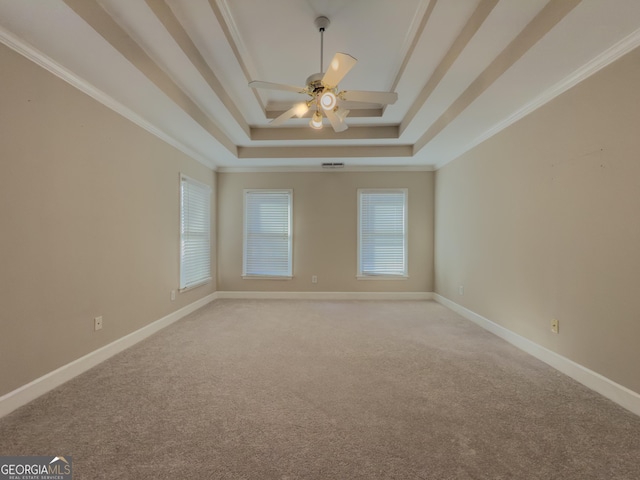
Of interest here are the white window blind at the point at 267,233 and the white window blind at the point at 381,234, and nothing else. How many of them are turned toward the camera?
2

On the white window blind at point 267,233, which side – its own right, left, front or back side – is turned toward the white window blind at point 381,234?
left

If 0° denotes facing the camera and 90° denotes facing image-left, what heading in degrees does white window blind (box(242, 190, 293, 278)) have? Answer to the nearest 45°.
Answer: approximately 0°

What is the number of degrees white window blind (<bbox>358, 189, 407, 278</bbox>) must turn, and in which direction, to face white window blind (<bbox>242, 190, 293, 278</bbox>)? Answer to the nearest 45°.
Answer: approximately 90° to its right
